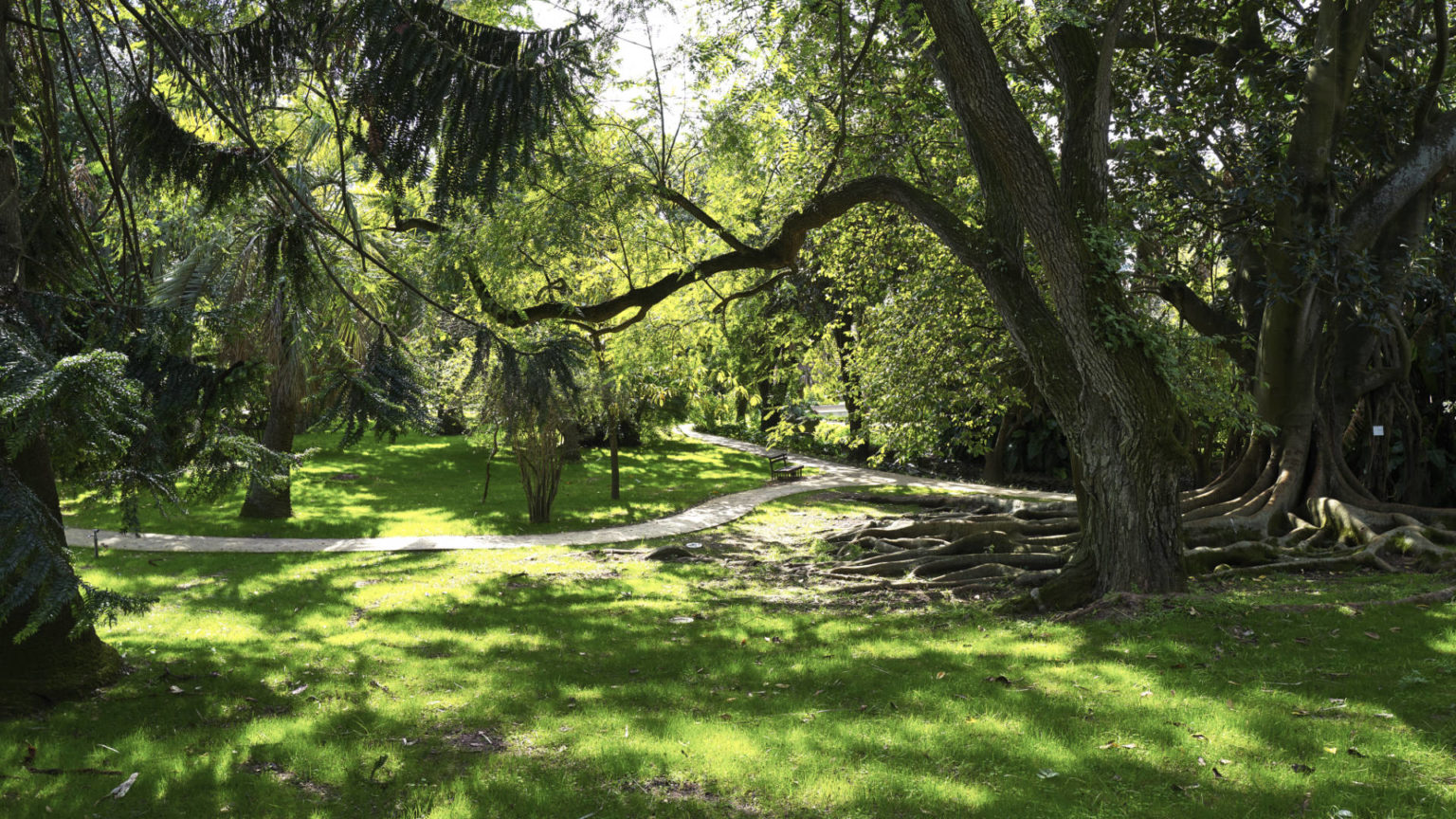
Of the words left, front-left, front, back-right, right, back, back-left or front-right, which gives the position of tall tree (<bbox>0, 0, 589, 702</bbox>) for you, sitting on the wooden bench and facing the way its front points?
front-right
